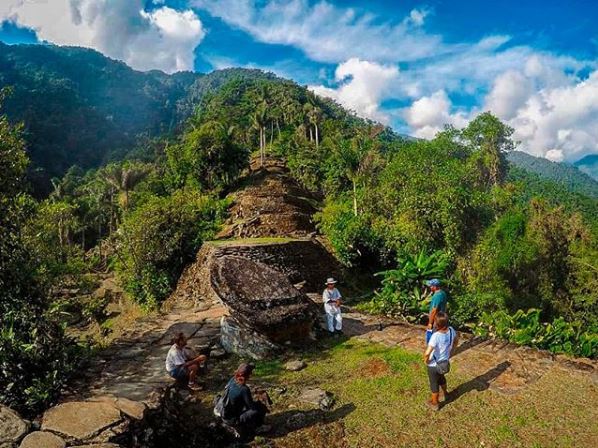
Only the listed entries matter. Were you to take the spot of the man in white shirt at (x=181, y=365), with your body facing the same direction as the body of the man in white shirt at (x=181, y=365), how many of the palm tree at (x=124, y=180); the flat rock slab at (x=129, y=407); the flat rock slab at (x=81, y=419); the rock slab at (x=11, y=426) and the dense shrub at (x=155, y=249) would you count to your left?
2

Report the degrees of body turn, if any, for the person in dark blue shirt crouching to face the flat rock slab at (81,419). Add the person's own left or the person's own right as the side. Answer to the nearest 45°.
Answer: approximately 135° to the person's own left

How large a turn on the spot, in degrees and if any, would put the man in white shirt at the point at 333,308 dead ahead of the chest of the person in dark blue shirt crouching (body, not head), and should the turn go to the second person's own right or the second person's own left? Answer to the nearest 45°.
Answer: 0° — they already face them

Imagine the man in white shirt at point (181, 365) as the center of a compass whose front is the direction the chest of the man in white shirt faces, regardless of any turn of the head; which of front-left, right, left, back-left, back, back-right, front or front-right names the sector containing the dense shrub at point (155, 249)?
left

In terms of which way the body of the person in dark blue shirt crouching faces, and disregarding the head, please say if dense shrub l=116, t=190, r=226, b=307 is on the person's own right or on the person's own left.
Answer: on the person's own left

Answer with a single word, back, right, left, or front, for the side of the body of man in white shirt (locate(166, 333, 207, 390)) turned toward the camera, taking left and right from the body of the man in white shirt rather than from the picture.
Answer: right

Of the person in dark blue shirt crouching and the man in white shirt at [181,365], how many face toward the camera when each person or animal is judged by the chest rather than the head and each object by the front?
0

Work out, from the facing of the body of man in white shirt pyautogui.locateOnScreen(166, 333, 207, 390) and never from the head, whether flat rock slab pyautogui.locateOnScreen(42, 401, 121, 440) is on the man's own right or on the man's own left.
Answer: on the man's own right

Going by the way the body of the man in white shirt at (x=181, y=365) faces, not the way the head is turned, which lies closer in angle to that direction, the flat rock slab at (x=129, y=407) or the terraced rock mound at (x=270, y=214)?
the terraced rock mound

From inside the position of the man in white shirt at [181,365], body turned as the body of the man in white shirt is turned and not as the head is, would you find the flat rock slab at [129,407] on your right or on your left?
on your right

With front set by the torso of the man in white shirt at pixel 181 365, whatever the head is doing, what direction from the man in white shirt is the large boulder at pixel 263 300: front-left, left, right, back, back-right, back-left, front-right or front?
front-left

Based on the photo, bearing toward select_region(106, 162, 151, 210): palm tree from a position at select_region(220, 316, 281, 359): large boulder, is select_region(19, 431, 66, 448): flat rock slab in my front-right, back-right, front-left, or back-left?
back-left

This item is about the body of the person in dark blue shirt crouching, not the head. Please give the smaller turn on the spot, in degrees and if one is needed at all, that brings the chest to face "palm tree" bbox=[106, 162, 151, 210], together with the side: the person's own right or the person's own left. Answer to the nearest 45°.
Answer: approximately 45° to the person's own left
